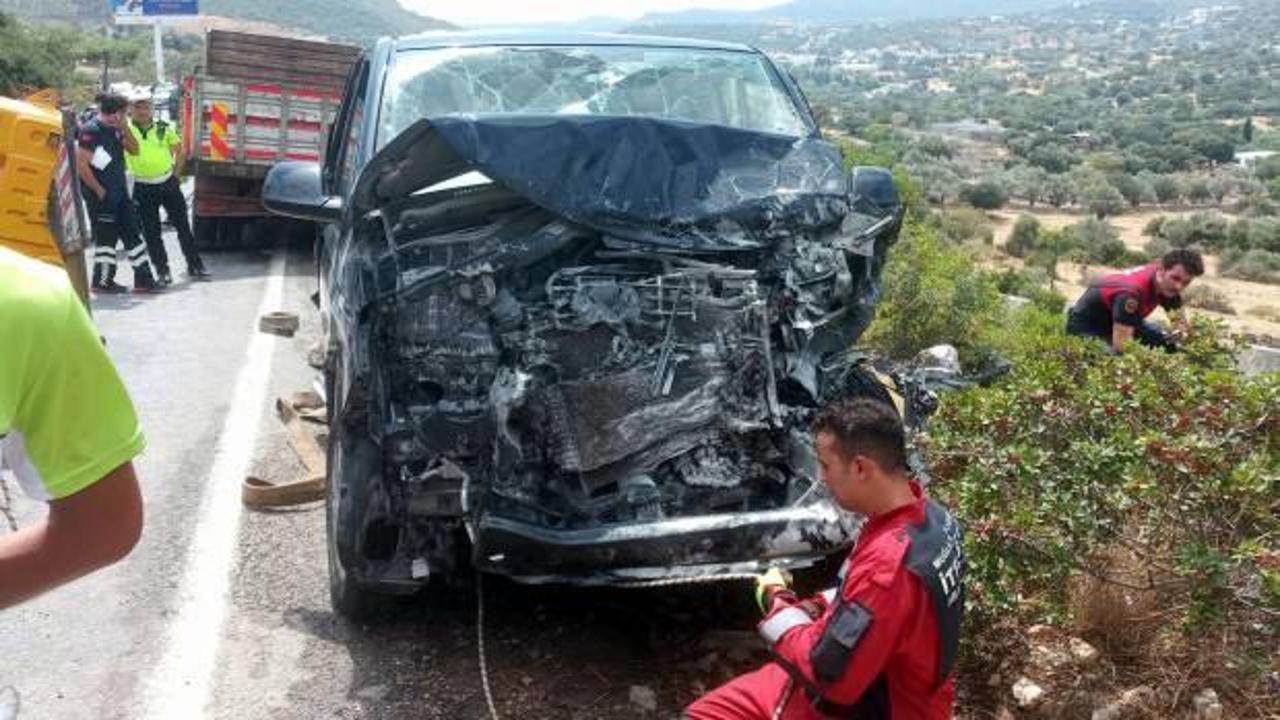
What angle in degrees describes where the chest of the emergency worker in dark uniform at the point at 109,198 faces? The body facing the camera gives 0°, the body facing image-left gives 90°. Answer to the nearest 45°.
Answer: approximately 315°

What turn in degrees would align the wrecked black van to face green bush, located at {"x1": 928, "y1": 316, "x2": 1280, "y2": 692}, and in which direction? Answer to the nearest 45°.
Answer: approximately 90° to its left

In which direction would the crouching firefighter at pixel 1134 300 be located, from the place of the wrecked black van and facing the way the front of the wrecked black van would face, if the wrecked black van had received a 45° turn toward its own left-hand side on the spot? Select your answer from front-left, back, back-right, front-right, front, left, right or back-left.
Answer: left

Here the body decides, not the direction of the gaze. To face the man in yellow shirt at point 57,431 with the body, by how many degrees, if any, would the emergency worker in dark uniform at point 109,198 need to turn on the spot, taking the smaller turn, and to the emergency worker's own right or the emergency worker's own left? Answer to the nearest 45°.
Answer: approximately 45° to the emergency worker's own right

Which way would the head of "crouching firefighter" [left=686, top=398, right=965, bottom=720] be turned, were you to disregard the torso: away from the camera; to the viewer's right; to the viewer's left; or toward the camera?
to the viewer's left

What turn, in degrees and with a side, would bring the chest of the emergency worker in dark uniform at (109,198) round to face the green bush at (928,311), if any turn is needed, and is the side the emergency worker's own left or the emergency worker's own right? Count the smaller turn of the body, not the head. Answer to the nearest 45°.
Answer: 0° — they already face it

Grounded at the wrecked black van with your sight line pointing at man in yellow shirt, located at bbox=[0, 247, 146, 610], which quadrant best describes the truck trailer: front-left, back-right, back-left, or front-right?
back-right

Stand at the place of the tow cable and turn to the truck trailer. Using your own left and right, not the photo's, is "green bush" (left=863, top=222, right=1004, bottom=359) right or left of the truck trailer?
right

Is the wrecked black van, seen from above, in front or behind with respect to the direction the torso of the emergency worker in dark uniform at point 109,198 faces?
in front

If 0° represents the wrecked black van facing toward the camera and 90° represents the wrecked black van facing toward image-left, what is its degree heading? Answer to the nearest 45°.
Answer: approximately 0°

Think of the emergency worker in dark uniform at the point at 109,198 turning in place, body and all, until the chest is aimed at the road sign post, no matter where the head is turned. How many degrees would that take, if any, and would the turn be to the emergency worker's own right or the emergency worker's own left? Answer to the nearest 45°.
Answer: approximately 135° to the emergency worker's own left
